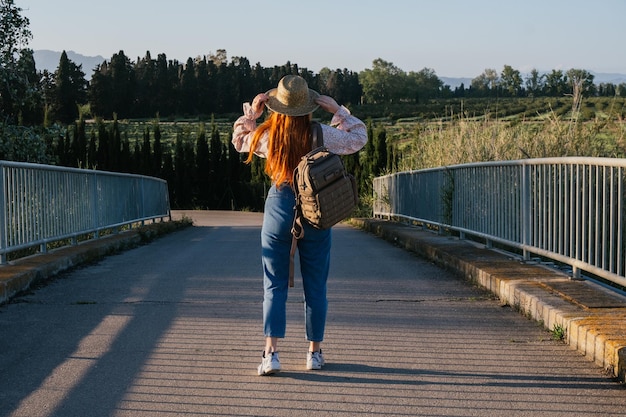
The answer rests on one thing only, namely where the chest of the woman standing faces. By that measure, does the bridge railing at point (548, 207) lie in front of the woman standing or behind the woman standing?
in front

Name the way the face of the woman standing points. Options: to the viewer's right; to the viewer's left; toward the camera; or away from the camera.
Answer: away from the camera

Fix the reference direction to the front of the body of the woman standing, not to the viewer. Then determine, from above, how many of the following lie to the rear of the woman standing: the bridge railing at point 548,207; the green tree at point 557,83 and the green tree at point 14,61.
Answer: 0

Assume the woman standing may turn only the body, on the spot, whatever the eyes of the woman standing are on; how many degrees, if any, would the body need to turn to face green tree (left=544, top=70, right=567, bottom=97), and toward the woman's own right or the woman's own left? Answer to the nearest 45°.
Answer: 0° — they already face it

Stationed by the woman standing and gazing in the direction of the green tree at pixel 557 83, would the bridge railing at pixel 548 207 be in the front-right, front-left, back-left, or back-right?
front-right

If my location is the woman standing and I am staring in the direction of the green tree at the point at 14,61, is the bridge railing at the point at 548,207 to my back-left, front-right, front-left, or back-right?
front-right

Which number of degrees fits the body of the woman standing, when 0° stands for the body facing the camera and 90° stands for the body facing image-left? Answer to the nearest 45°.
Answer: approximately 180°

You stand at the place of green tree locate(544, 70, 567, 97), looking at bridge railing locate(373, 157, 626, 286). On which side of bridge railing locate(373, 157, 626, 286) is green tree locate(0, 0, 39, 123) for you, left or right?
right
